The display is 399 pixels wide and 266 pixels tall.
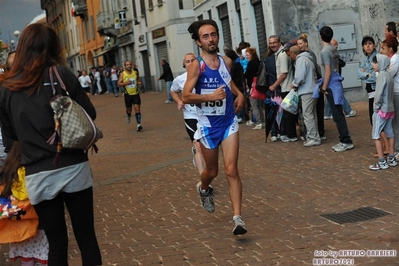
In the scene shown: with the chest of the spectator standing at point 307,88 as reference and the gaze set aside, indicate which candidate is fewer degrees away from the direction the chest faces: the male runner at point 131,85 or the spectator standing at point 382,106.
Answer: the male runner

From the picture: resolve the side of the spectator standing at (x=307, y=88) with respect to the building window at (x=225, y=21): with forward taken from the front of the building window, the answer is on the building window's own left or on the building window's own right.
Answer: on the building window's own left

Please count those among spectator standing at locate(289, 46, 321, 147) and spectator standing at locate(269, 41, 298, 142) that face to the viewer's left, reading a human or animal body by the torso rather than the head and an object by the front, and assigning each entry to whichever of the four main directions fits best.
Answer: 2

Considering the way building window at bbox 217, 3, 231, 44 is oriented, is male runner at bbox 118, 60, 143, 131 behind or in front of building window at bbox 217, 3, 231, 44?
in front

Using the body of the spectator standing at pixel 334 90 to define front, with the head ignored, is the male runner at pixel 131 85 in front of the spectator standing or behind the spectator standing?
in front

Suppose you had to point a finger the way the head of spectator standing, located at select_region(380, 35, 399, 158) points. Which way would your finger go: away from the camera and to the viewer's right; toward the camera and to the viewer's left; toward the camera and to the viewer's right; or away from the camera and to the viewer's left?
toward the camera and to the viewer's left

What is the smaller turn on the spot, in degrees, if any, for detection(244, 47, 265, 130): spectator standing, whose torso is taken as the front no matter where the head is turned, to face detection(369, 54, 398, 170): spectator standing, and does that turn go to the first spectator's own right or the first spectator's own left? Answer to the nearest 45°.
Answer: approximately 90° to the first spectator's own left

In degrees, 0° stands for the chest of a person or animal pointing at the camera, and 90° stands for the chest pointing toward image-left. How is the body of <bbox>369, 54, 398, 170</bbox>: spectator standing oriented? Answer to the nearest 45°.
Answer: approximately 90°

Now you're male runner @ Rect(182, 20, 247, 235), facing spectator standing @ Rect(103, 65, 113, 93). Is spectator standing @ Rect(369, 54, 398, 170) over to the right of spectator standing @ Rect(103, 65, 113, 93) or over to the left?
right

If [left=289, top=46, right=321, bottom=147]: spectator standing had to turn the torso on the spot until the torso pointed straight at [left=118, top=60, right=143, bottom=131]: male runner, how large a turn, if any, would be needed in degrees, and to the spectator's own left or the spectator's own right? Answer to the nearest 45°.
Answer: approximately 45° to the spectator's own right

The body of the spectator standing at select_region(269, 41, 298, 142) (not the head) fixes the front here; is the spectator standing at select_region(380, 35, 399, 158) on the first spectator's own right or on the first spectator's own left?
on the first spectator's own left

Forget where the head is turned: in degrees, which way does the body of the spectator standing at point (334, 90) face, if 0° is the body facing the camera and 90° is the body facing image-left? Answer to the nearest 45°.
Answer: approximately 135°

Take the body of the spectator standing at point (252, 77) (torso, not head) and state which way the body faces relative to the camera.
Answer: to the viewer's left

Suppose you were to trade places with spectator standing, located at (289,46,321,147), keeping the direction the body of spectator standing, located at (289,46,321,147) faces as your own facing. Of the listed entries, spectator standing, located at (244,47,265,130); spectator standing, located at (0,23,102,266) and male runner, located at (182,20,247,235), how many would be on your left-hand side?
2

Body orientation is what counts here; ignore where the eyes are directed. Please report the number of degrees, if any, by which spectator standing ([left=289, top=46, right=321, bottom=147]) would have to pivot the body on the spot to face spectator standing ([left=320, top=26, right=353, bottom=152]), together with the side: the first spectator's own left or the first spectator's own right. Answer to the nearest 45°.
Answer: approximately 135° to the first spectator's own left

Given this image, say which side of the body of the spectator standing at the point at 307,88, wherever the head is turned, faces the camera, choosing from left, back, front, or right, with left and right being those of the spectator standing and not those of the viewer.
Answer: left

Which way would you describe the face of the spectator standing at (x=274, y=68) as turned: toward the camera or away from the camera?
toward the camera
